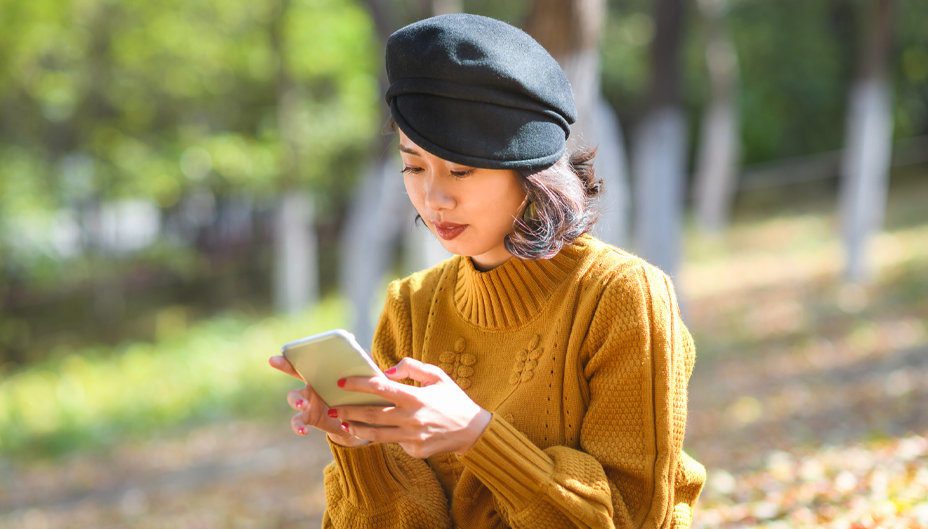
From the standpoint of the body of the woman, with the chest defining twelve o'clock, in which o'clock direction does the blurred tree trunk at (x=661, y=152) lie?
The blurred tree trunk is roughly at 5 o'clock from the woman.

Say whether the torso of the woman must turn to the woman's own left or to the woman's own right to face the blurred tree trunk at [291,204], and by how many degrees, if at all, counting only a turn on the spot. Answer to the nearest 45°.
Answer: approximately 135° to the woman's own right

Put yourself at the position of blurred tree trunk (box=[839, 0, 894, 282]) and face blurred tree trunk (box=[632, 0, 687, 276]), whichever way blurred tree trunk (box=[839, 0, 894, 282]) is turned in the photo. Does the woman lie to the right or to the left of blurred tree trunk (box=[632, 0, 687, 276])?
left

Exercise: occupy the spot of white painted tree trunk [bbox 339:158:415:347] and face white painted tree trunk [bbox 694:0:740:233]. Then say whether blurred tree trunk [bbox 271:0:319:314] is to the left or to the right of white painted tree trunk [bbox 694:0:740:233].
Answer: left

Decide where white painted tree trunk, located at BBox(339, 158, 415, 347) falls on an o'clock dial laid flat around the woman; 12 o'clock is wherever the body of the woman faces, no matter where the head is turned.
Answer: The white painted tree trunk is roughly at 4 o'clock from the woman.

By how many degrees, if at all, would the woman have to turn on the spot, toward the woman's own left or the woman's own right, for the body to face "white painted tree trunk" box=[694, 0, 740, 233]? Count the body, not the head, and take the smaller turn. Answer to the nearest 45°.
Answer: approximately 135° to the woman's own right

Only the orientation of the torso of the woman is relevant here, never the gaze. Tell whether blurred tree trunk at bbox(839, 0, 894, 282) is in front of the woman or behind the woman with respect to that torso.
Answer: behind
